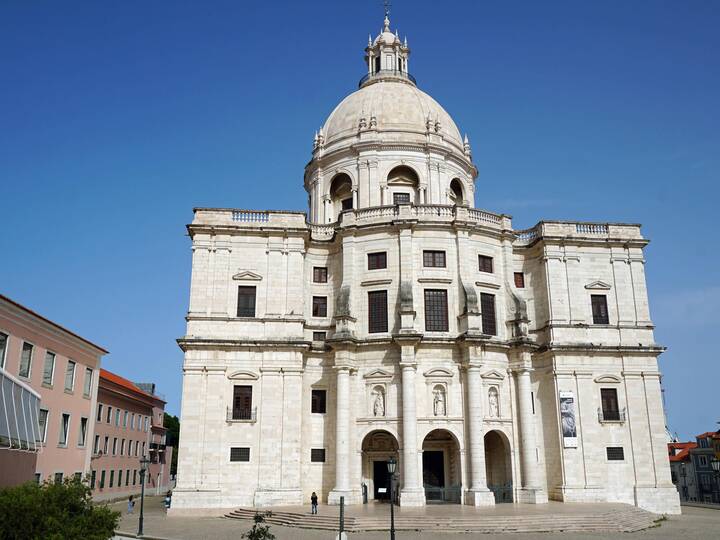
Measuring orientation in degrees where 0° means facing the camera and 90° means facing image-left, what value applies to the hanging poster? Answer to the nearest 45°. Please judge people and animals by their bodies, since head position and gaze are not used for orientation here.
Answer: approximately 0°

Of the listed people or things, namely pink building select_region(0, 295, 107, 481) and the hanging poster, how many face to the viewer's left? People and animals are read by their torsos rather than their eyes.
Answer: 0

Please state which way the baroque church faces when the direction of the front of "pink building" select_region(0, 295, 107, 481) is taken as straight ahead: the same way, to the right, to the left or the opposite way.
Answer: to the right

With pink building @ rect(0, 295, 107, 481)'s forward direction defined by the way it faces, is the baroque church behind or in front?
in front

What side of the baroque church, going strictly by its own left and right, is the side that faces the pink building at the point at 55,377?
right

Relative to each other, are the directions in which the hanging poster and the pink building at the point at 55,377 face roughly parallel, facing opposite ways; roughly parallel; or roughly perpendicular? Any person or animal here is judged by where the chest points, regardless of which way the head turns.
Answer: roughly perpendicular

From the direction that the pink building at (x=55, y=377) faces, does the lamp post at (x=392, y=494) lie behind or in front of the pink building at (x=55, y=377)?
in front

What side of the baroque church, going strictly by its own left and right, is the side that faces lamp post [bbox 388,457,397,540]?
front

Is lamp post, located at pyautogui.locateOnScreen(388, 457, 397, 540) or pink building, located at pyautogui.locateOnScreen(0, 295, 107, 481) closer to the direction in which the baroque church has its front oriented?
the lamp post

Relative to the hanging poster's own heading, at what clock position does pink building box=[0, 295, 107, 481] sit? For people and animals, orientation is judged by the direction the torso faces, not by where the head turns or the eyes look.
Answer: The pink building is roughly at 2 o'clock from the hanging poster.

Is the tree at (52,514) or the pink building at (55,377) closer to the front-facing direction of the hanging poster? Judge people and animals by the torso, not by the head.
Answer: the tree

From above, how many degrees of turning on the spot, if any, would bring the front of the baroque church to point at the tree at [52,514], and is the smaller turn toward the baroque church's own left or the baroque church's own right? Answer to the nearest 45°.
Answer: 0° — it already faces it

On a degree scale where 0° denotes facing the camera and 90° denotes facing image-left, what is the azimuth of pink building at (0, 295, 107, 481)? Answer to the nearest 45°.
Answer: approximately 315°

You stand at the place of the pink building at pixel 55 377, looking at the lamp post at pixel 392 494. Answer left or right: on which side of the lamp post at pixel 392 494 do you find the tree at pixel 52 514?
right
